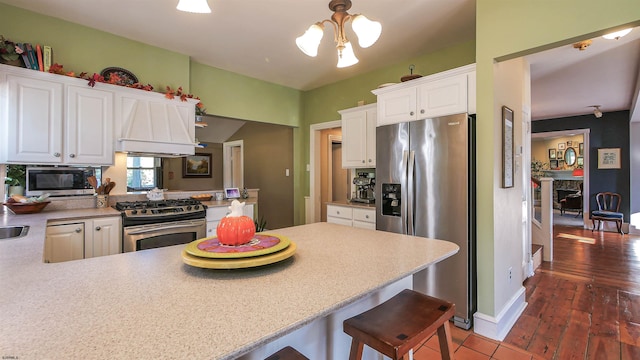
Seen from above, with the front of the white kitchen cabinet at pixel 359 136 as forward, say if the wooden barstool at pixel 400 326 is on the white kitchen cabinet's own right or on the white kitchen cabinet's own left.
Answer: on the white kitchen cabinet's own left

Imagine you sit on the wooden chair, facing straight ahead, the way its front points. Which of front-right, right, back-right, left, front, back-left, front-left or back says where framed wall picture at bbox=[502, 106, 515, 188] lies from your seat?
front

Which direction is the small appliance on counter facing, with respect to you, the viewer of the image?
facing the viewer and to the left of the viewer

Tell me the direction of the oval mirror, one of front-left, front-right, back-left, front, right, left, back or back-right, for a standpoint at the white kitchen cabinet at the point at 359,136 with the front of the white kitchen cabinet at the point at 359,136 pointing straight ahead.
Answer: back

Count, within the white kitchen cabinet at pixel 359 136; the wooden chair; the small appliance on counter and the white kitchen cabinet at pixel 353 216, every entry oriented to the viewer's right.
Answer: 0

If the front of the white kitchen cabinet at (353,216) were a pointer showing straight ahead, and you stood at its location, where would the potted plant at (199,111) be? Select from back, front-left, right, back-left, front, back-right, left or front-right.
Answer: front-right

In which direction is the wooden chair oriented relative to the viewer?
toward the camera

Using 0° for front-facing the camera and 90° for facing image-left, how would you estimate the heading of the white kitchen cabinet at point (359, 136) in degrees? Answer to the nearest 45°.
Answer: approximately 45°

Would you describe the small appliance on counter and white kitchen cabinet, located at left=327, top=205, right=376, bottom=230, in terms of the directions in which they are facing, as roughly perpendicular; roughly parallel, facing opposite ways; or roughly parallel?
roughly parallel

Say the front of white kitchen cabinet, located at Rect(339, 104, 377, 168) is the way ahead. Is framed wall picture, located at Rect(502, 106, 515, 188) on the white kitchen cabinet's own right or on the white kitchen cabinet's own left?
on the white kitchen cabinet's own left

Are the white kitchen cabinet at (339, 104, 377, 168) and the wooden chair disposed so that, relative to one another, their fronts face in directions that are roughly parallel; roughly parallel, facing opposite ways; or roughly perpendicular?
roughly parallel

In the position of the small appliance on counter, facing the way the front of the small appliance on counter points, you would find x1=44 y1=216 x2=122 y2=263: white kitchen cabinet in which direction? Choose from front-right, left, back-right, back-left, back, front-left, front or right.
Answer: front
